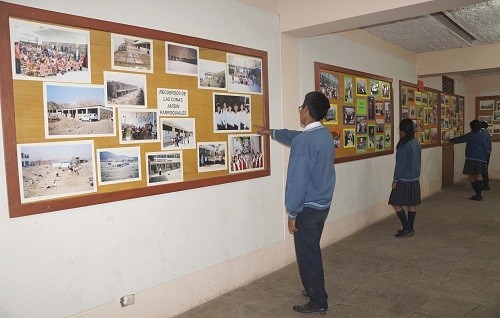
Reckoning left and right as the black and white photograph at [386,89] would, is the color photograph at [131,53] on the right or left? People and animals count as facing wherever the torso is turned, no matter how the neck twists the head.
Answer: on its right

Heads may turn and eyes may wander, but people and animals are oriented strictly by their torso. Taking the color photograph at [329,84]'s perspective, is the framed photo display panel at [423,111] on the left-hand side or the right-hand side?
on its left

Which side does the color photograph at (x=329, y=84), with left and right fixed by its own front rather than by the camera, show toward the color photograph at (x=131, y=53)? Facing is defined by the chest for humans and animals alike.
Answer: right

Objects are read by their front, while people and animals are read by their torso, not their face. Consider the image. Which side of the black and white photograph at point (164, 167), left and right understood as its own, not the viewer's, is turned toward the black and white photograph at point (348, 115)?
left

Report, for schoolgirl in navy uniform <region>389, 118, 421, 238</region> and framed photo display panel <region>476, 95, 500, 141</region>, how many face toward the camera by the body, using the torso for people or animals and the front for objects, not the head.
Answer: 1

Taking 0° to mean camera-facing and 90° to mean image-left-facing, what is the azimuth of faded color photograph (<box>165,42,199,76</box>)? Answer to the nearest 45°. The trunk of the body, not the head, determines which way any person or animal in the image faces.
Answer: approximately 315°

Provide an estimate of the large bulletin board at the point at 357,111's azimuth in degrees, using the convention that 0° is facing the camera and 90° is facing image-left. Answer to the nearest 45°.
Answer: approximately 315°

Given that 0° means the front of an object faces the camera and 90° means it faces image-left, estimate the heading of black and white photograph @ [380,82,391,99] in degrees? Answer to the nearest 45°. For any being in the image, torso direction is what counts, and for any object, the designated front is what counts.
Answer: approximately 315°
